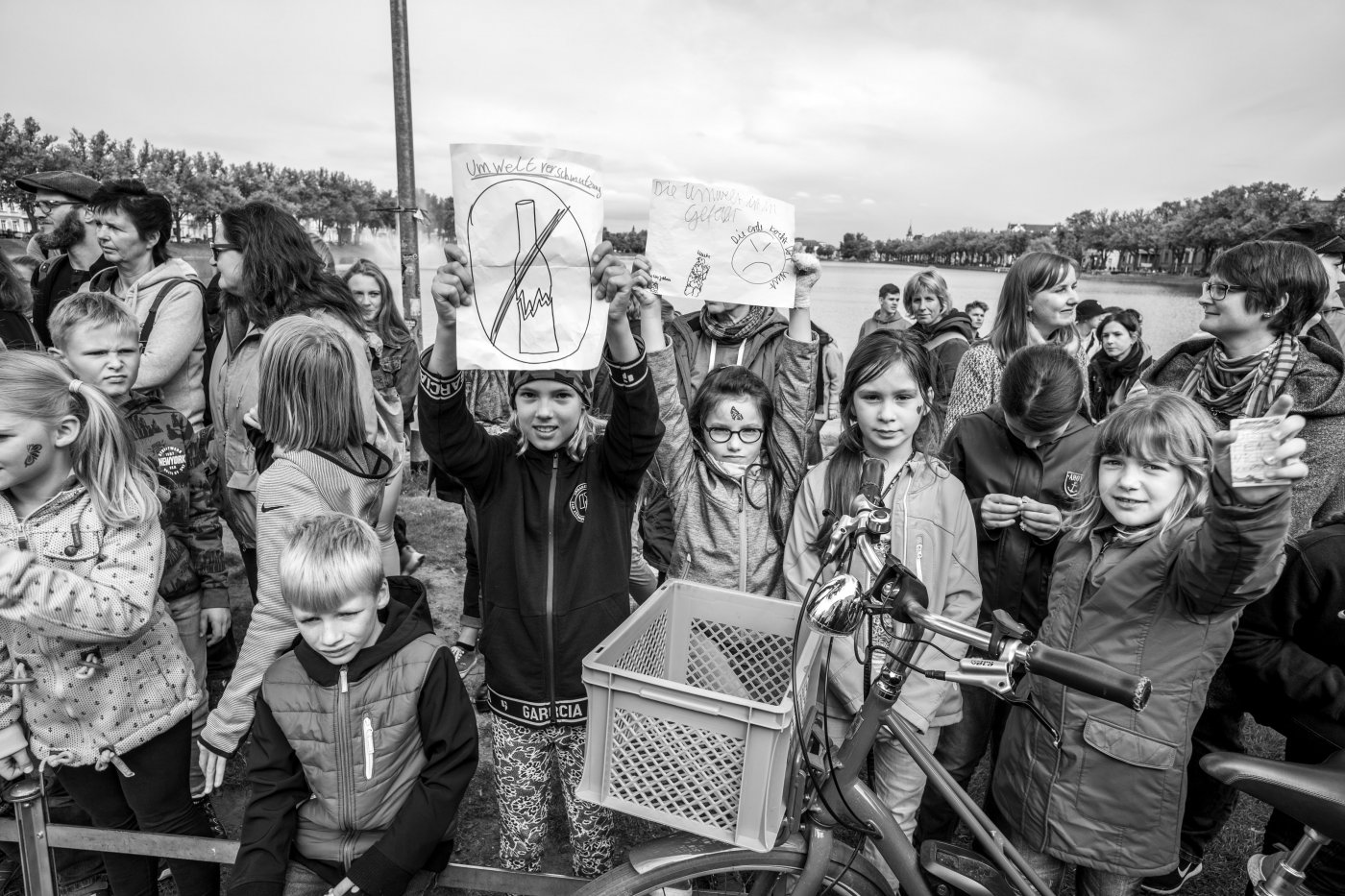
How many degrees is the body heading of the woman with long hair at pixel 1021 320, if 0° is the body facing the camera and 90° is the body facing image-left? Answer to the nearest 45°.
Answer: approximately 315°

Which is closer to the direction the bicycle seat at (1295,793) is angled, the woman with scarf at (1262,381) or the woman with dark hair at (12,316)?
the woman with dark hair

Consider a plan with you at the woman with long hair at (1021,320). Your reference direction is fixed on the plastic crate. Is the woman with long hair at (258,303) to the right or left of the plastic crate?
right

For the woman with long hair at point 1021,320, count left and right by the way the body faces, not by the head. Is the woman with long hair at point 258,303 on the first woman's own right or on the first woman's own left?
on the first woman's own right

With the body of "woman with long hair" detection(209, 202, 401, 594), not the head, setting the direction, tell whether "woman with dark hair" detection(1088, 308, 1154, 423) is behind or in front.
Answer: behind

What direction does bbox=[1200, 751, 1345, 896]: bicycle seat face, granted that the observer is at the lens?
facing to the left of the viewer

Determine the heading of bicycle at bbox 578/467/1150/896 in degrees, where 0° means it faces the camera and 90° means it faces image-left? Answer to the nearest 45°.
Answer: approximately 90°

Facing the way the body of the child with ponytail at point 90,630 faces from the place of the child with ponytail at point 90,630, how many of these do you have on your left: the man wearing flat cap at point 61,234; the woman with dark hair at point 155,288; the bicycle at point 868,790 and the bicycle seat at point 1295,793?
2

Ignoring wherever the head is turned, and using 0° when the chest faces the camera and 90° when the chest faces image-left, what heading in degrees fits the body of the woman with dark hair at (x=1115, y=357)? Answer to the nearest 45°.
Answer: approximately 45°

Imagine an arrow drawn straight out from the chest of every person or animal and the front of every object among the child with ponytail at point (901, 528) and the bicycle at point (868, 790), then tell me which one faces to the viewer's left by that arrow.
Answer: the bicycle

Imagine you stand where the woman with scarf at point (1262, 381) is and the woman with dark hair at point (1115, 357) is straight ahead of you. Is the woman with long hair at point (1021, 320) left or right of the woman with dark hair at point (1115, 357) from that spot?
left
